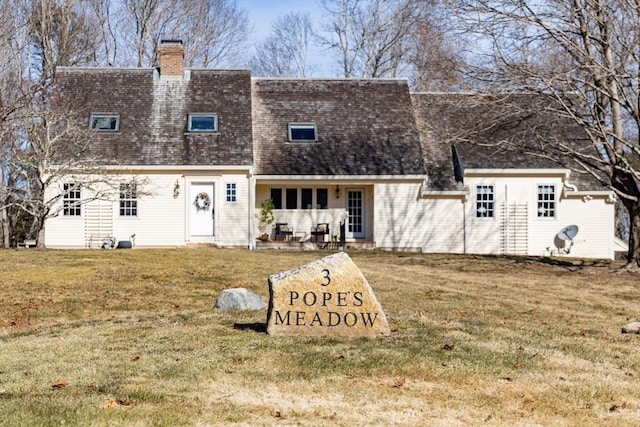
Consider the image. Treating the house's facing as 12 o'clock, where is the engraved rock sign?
The engraved rock sign is roughly at 12 o'clock from the house.

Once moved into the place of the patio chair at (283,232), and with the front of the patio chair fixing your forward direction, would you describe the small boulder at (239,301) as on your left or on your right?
on your right

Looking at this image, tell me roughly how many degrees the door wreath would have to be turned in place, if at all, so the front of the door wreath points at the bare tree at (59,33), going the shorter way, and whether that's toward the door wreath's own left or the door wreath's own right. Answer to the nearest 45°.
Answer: approximately 135° to the door wreath's own right

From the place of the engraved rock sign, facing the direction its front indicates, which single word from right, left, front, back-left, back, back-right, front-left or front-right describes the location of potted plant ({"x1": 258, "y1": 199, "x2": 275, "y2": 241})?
back

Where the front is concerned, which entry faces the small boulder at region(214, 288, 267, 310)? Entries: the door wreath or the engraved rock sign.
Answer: the door wreath

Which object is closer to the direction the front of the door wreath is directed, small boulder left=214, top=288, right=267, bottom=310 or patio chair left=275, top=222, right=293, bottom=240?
the small boulder

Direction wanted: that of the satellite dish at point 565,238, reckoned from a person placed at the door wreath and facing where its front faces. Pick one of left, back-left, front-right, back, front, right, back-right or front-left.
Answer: left

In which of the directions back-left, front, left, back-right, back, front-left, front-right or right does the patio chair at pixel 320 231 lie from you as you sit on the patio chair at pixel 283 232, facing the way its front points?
front-left

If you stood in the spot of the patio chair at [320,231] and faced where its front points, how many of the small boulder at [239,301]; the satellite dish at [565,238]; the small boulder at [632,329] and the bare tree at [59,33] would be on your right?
1

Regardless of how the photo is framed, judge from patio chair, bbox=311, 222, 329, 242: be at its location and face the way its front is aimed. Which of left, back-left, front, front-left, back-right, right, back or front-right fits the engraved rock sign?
front-left

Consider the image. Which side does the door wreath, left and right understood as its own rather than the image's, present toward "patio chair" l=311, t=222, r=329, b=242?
left

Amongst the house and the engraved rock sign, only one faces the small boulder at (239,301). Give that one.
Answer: the house

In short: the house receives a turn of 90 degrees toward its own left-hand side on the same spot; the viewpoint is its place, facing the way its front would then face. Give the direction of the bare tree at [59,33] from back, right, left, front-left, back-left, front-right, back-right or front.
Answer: back-left

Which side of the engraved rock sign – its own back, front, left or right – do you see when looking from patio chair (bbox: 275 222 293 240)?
back

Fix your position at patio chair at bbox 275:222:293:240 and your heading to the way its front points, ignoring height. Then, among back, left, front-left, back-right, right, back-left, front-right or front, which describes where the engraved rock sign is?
front-right

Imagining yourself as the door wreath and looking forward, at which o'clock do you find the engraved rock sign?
The engraved rock sign is roughly at 12 o'clock from the door wreath.
